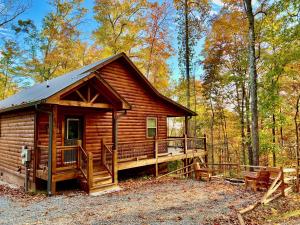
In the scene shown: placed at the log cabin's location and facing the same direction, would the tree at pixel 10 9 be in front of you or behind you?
behind
